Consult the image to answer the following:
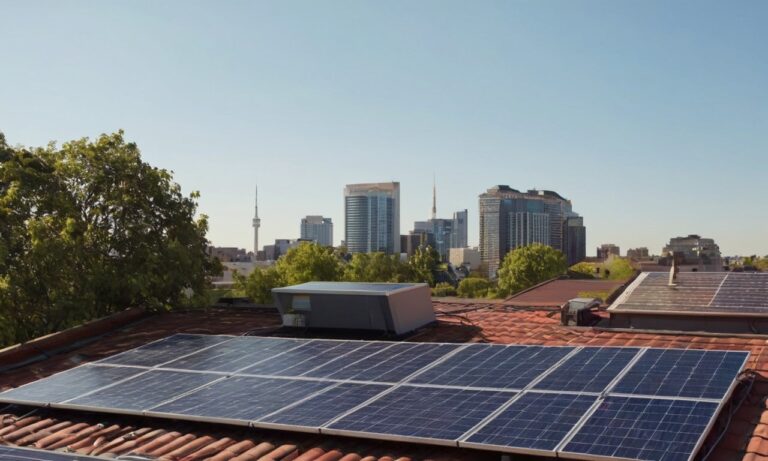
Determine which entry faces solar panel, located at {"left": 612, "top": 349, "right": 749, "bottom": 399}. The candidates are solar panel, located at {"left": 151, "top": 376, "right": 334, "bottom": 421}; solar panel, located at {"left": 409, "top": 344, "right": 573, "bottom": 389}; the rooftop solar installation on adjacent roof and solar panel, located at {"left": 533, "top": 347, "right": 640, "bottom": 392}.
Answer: the rooftop solar installation on adjacent roof

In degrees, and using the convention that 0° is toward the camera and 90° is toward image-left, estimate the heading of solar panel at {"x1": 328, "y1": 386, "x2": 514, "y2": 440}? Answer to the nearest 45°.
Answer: approximately 45°

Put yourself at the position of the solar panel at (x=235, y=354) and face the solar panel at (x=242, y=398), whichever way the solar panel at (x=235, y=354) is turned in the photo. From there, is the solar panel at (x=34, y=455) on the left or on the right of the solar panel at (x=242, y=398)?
right

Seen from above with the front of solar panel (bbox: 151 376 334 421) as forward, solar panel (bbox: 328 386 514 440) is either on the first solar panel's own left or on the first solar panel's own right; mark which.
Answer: on the first solar panel's own left

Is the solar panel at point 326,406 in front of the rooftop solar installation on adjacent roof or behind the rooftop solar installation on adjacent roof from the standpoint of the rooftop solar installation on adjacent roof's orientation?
in front

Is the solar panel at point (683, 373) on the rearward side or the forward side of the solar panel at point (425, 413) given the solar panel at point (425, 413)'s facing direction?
on the rearward side

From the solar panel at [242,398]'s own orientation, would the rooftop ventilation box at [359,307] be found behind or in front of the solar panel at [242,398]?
behind

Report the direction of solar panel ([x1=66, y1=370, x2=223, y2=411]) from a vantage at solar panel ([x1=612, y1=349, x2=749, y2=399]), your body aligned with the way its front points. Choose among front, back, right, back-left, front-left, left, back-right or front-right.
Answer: front-right

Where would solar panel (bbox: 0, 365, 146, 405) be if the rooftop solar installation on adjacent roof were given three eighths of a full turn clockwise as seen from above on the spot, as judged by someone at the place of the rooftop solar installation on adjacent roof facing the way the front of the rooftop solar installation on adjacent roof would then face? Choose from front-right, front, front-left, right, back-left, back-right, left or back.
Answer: left

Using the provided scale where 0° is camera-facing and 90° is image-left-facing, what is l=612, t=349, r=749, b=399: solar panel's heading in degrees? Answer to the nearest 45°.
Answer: approximately 45°
